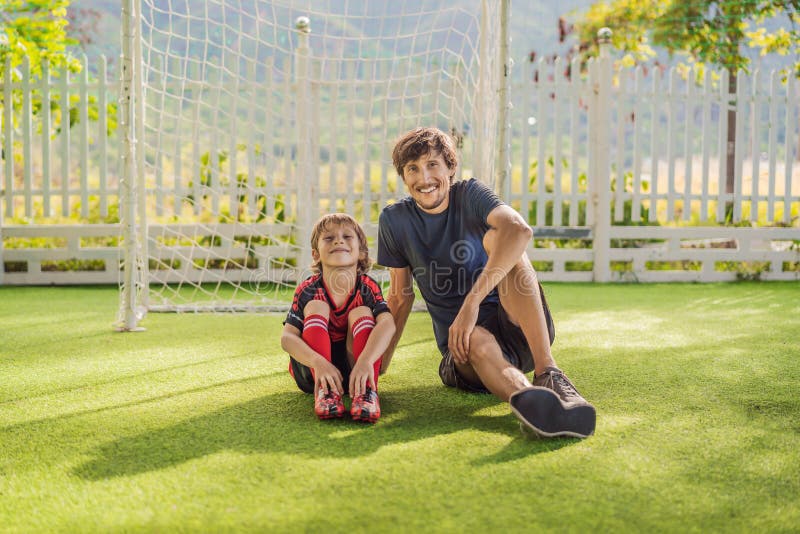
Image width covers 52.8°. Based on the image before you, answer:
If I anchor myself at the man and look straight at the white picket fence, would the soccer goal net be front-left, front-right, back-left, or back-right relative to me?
front-left

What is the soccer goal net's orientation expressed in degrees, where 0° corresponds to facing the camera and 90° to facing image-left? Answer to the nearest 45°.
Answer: approximately 0°

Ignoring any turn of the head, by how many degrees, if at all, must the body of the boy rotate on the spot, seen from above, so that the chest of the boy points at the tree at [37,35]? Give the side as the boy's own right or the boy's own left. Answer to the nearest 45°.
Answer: approximately 135° to the boy's own right

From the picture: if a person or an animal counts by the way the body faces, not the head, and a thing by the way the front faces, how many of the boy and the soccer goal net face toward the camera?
2

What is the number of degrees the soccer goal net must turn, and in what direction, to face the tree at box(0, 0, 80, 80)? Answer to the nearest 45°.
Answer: approximately 135° to its right

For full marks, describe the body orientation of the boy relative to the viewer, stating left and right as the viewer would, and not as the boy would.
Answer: facing the viewer

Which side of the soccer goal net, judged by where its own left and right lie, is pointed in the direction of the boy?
front

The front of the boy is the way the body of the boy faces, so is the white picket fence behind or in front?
behind
